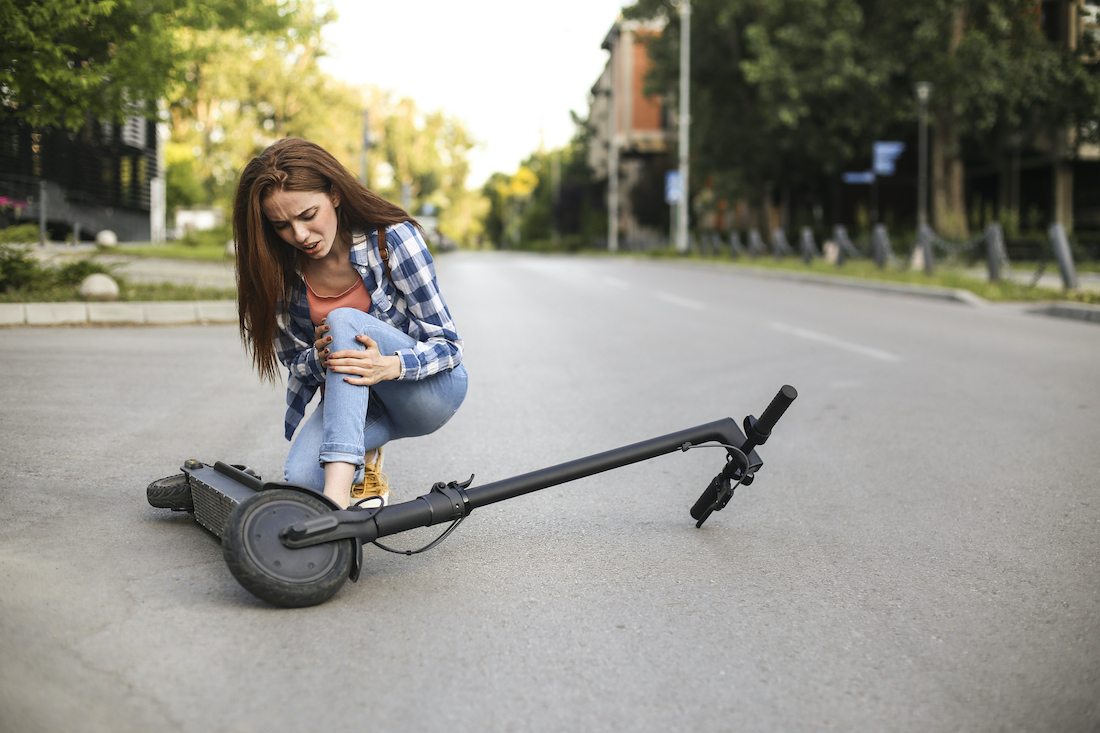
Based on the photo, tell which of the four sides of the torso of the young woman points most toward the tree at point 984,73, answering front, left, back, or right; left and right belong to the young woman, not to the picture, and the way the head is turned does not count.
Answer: back

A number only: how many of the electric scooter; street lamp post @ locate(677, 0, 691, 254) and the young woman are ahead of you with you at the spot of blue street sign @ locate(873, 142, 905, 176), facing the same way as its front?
2

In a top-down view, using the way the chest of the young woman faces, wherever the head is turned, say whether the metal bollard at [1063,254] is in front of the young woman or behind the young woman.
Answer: behind

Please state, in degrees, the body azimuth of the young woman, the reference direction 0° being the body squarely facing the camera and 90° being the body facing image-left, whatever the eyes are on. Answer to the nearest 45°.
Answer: approximately 45°

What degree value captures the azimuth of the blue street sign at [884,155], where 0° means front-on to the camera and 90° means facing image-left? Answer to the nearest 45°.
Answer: approximately 0°

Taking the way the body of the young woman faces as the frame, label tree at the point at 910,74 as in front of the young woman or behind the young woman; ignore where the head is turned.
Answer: behind

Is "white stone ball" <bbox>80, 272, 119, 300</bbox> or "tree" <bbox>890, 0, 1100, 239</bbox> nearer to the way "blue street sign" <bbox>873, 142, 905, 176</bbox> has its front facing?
the white stone ball
